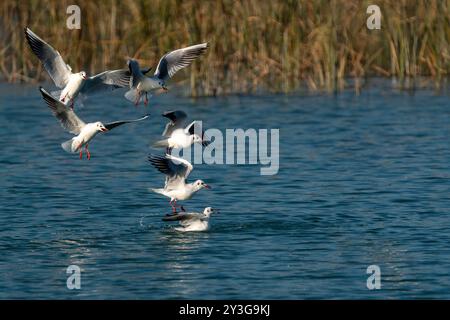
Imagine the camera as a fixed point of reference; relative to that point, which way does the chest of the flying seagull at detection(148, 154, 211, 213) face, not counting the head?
to the viewer's right

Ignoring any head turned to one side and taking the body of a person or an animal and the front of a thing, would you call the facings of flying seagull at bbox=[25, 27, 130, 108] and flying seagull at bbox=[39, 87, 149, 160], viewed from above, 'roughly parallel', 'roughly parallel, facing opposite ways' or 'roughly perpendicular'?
roughly parallel

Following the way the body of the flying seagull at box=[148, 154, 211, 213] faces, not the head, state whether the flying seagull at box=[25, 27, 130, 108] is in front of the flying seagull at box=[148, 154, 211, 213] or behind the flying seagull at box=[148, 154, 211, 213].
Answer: behind

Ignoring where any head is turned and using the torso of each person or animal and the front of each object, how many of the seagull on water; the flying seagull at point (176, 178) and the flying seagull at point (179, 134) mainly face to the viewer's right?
3

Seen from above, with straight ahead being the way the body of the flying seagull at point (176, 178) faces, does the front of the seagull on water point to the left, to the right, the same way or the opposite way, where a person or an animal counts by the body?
the same way

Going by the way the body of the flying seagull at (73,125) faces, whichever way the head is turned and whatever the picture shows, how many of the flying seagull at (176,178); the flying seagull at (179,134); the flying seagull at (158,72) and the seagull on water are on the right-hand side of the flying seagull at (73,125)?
0

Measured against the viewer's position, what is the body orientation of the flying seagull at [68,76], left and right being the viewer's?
facing the viewer and to the right of the viewer

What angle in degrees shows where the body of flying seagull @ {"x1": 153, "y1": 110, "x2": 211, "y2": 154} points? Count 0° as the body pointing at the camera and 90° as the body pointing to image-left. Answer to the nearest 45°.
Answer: approximately 270°

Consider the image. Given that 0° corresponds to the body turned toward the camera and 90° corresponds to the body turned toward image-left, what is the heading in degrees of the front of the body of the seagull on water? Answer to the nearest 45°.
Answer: approximately 270°

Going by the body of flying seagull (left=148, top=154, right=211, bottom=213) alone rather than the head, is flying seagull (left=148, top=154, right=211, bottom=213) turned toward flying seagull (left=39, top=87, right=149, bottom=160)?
no
